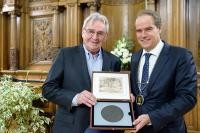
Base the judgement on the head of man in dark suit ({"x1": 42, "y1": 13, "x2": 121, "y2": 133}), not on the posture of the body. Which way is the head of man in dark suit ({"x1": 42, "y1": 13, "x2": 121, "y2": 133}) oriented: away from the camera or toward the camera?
toward the camera

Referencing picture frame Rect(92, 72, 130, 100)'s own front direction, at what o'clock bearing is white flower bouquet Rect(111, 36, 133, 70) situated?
The white flower bouquet is roughly at 6 o'clock from the picture frame.

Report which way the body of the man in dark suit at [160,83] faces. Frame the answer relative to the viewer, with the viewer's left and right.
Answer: facing the viewer and to the left of the viewer

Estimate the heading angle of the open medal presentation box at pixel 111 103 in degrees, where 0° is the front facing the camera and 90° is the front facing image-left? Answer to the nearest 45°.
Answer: approximately 0°

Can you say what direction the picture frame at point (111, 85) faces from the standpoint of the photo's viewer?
facing the viewer

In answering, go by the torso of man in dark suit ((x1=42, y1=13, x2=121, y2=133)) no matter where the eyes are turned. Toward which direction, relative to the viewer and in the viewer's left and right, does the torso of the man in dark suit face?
facing the viewer and to the right of the viewer

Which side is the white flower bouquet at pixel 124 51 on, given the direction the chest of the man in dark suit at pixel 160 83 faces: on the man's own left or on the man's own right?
on the man's own right

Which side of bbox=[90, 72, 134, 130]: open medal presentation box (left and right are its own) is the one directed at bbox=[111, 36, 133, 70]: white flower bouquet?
back
